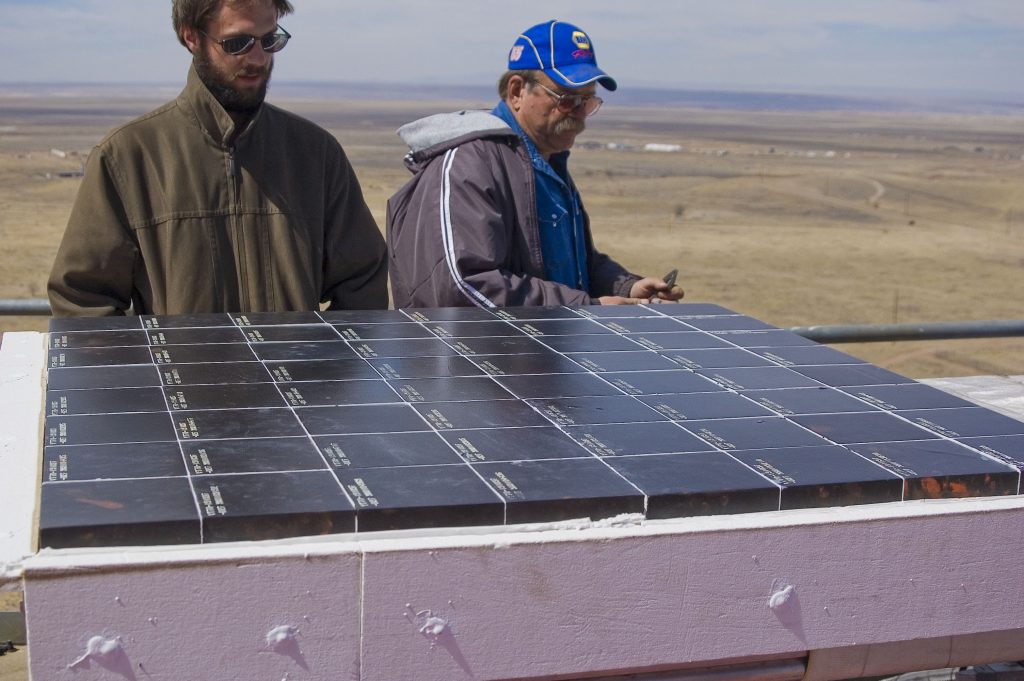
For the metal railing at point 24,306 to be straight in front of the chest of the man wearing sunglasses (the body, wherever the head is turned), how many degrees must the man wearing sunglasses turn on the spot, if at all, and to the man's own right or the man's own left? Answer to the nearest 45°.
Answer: approximately 135° to the man's own right

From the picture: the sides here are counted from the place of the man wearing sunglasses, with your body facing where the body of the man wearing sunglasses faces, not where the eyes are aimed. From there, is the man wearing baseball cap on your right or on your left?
on your left

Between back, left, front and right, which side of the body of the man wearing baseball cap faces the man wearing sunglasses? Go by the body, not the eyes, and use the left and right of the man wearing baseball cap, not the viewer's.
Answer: right

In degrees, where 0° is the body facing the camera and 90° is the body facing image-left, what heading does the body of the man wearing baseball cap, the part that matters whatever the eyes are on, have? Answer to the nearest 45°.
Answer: approximately 315°

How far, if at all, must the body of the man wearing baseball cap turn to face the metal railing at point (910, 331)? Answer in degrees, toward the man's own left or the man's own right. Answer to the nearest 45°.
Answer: approximately 90° to the man's own left

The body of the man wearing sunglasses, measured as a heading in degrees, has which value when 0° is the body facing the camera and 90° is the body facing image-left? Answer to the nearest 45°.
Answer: approximately 0°
